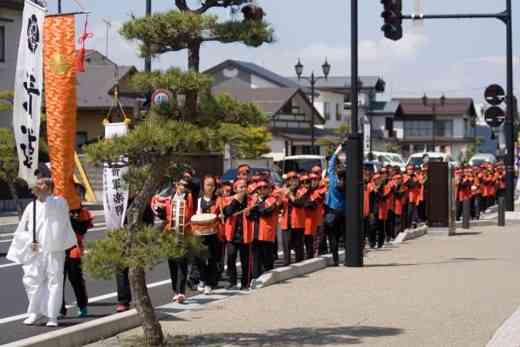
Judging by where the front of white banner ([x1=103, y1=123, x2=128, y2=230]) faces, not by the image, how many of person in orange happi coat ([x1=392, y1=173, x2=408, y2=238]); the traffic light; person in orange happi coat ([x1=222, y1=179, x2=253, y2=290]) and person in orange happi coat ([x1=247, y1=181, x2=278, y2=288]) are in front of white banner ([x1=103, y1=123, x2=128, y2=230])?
0

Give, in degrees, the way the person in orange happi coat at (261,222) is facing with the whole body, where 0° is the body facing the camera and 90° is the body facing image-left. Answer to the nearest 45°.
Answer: approximately 45°

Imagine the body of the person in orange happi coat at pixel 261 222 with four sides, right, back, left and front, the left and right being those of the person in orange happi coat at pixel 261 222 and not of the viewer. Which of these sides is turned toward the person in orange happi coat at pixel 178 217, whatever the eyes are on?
front

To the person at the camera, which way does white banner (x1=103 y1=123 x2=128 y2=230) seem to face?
facing the viewer

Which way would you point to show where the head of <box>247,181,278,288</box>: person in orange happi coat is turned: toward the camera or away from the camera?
toward the camera

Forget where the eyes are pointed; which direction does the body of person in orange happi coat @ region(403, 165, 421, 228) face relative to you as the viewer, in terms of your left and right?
facing the viewer and to the left of the viewer

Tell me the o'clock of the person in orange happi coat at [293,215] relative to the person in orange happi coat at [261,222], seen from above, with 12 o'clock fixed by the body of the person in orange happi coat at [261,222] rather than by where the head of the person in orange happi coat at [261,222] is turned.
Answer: the person in orange happi coat at [293,215] is roughly at 5 o'clock from the person in orange happi coat at [261,222].

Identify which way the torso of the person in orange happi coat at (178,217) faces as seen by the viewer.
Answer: toward the camera

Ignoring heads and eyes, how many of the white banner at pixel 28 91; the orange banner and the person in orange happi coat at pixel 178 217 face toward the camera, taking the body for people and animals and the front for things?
3

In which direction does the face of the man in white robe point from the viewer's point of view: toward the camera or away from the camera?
toward the camera

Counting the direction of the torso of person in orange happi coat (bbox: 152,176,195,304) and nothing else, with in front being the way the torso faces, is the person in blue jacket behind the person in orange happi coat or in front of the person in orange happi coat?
behind

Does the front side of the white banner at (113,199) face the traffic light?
no

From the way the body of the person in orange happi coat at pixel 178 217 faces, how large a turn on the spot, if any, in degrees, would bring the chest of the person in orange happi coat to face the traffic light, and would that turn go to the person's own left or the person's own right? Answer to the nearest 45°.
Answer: approximately 135° to the person's own left

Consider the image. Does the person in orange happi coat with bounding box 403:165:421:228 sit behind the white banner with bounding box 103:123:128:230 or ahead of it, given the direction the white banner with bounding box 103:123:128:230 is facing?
behind

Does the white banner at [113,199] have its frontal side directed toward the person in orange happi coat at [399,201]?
no
